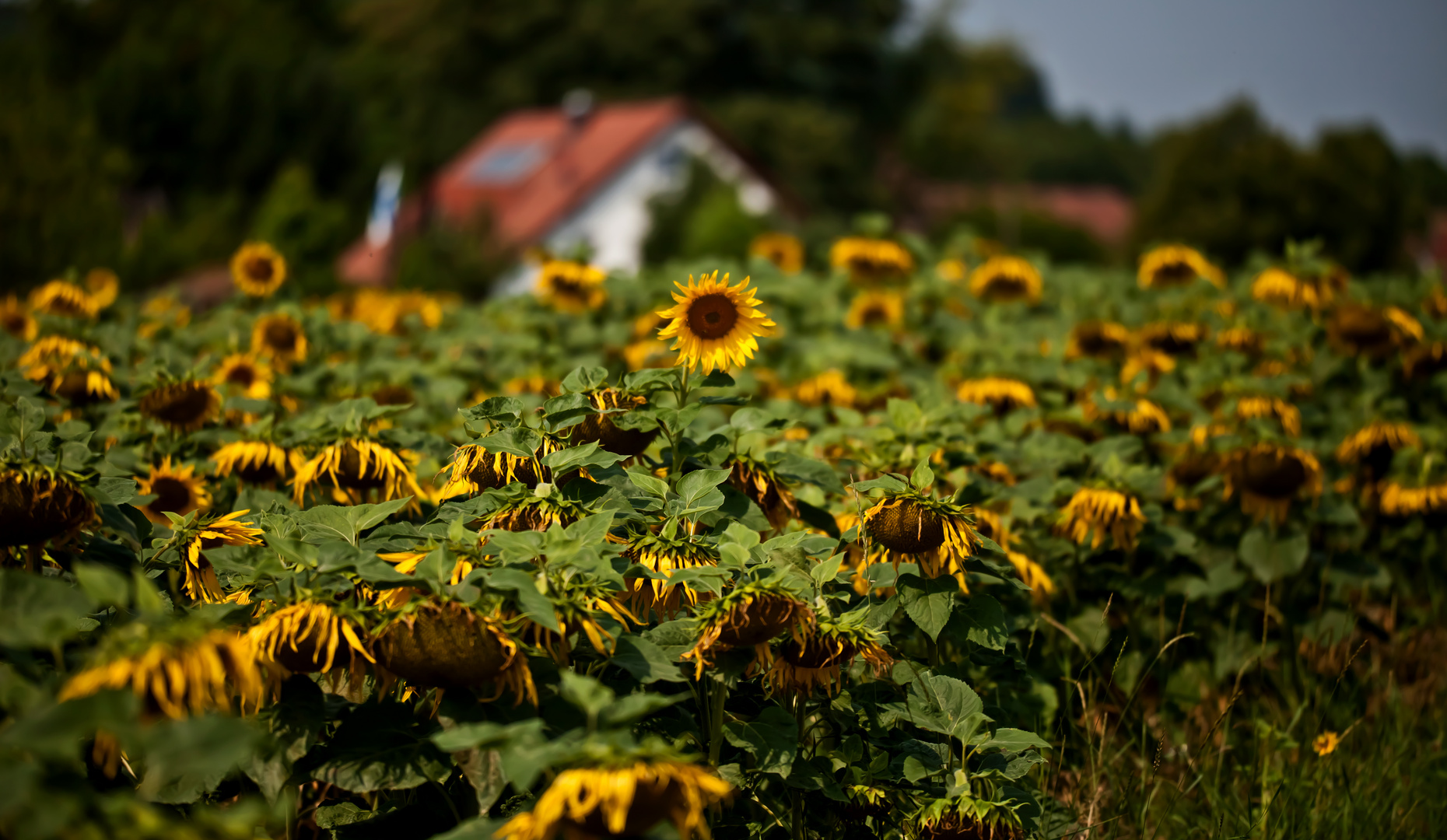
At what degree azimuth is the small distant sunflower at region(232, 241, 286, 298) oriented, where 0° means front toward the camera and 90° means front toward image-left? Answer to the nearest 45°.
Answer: approximately 0°

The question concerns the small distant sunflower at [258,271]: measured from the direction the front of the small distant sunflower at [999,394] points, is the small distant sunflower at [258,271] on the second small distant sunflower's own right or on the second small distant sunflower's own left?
on the second small distant sunflower's own right

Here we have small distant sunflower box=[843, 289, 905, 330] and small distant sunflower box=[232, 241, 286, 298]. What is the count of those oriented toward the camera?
2

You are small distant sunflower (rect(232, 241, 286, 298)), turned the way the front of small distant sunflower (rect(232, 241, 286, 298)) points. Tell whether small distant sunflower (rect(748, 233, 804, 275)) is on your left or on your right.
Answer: on your left

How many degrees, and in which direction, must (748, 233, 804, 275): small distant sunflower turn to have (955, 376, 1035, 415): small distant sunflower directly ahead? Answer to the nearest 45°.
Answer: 0° — it already faces it

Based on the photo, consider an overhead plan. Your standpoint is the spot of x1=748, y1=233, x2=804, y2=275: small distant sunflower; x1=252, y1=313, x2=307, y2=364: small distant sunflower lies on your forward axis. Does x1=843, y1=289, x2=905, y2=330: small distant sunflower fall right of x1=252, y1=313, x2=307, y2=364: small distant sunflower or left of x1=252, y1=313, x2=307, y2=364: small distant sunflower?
left

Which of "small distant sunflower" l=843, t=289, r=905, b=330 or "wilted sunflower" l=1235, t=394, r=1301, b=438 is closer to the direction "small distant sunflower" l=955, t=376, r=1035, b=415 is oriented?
the wilted sunflower

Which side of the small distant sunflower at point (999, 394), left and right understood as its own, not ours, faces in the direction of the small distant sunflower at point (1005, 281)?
back

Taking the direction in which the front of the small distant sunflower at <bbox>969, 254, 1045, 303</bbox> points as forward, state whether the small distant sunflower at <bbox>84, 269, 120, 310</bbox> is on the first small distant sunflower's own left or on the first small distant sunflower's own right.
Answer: on the first small distant sunflower's own right
